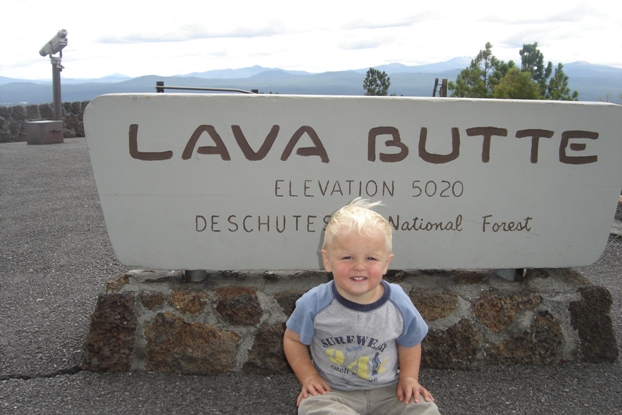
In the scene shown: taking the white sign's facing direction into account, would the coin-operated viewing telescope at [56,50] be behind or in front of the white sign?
behind

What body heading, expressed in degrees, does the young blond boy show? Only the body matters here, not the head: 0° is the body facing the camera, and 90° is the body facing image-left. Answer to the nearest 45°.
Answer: approximately 0°

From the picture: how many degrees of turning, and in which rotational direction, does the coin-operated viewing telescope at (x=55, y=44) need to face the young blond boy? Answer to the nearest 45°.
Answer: approximately 135° to its left

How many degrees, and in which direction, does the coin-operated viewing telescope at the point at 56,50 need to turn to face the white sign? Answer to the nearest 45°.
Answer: approximately 135° to its left

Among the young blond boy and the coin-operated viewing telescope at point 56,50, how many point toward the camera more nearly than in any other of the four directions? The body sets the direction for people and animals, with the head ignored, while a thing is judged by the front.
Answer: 1

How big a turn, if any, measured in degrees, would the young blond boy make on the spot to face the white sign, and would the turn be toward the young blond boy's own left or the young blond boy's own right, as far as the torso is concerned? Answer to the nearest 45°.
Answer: approximately 180°

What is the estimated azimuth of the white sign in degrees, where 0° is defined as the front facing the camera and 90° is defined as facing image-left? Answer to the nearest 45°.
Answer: approximately 0°

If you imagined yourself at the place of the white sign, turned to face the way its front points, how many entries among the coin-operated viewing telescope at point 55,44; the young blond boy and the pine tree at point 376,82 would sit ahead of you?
1

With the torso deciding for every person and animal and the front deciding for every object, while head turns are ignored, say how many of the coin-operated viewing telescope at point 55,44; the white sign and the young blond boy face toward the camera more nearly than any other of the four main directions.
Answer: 2
